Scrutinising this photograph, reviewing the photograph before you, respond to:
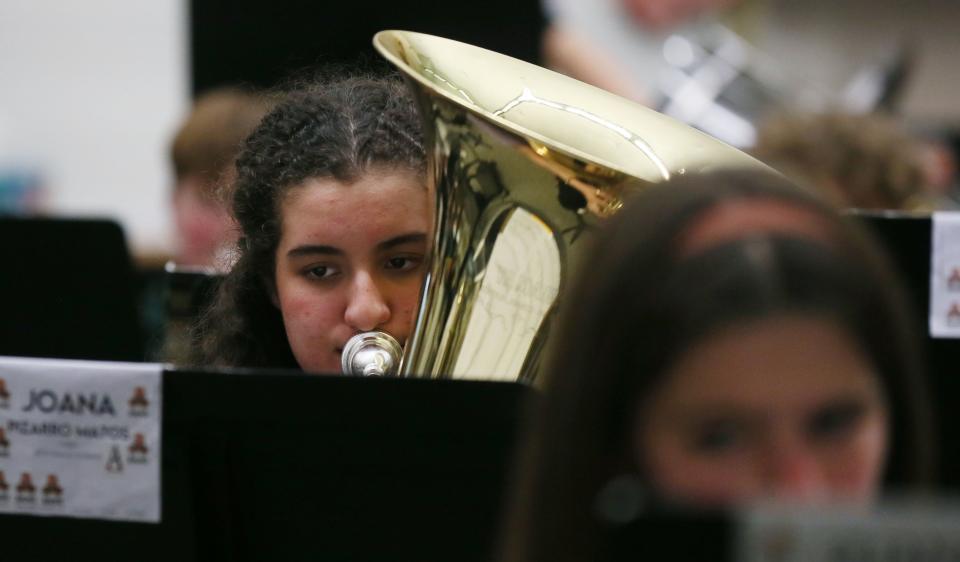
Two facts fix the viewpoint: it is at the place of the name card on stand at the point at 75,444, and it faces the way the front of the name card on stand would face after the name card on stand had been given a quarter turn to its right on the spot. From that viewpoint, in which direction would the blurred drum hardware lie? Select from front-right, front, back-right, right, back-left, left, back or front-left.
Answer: back-right

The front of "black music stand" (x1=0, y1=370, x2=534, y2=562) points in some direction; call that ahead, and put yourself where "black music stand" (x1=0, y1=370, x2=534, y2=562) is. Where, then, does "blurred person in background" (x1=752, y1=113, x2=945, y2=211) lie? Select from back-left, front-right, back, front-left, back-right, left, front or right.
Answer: front-right

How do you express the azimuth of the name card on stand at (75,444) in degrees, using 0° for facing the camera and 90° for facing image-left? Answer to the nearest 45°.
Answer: approximately 0°

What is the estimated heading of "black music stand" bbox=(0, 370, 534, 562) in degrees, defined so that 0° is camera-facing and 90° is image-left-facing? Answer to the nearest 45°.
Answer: approximately 180°

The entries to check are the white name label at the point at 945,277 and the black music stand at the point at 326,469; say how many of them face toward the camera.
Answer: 1

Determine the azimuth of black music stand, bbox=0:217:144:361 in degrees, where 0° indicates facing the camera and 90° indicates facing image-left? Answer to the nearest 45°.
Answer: approximately 180°

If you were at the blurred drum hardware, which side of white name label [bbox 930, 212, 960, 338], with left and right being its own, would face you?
back

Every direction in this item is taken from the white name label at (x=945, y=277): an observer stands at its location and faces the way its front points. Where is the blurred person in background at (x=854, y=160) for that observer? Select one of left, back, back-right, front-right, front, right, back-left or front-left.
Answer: back

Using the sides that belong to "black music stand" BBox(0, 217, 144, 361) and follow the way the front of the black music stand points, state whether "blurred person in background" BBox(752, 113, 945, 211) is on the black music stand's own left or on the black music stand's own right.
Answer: on the black music stand's own right

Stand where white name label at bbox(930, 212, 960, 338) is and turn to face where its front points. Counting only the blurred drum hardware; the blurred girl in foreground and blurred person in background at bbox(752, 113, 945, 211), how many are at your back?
2

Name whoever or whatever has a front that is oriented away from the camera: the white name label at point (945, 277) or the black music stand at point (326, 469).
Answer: the black music stand

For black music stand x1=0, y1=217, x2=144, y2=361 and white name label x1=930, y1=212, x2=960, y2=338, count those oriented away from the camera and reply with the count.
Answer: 1
